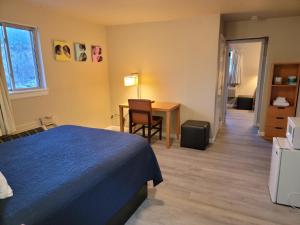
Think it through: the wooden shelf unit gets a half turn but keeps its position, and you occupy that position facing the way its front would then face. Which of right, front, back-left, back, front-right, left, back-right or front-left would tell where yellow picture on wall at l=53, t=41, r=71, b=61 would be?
back

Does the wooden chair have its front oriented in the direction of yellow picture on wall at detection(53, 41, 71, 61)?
no

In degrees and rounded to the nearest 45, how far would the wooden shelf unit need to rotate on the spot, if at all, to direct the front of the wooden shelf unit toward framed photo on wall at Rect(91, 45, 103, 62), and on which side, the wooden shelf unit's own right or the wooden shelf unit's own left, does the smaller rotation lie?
0° — it already faces it

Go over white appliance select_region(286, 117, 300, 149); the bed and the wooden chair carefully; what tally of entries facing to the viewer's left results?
1

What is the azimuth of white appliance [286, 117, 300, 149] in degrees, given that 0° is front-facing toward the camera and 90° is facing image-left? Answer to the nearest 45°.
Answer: approximately 90°

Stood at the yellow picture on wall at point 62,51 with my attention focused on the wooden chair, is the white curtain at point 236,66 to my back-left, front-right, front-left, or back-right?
front-left

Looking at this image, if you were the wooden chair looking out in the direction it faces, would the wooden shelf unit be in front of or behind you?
in front

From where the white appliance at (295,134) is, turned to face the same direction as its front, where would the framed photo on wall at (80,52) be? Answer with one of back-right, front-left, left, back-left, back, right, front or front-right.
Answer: front

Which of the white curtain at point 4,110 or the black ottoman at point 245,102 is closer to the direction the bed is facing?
the black ottoman

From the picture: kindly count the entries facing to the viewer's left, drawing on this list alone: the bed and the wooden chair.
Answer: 0

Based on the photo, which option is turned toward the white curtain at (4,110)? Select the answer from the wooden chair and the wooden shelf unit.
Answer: the wooden shelf unit

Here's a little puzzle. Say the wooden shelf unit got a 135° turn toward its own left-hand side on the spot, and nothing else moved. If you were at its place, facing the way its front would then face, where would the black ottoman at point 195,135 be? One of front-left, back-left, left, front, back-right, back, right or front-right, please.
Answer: back-right

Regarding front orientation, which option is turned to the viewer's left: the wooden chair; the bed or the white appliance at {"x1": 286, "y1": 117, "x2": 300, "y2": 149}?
the white appliance

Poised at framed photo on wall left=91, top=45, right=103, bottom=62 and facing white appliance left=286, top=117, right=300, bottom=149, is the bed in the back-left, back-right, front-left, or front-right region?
front-right

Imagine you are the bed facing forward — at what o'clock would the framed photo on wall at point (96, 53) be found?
The framed photo on wall is roughly at 11 o'clock from the bed.

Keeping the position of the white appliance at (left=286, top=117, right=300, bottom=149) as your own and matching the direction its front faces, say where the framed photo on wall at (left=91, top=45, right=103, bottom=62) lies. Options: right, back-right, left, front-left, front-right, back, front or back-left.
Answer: front

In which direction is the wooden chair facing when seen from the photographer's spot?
facing away from the viewer and to the right of the viewer

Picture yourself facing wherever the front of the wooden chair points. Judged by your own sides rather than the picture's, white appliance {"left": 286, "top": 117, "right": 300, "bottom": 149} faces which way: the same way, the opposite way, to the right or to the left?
to the left

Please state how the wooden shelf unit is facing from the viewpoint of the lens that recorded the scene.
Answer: facing the viewer and to the left of the viewer

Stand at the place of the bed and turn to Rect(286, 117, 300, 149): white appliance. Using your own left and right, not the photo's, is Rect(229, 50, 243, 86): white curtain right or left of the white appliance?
left
